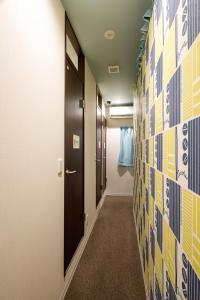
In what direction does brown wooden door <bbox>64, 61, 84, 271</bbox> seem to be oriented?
to the viewer's right

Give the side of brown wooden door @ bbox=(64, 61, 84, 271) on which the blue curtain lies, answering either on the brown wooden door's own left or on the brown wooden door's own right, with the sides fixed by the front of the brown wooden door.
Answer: on the brown wooden door's own left
